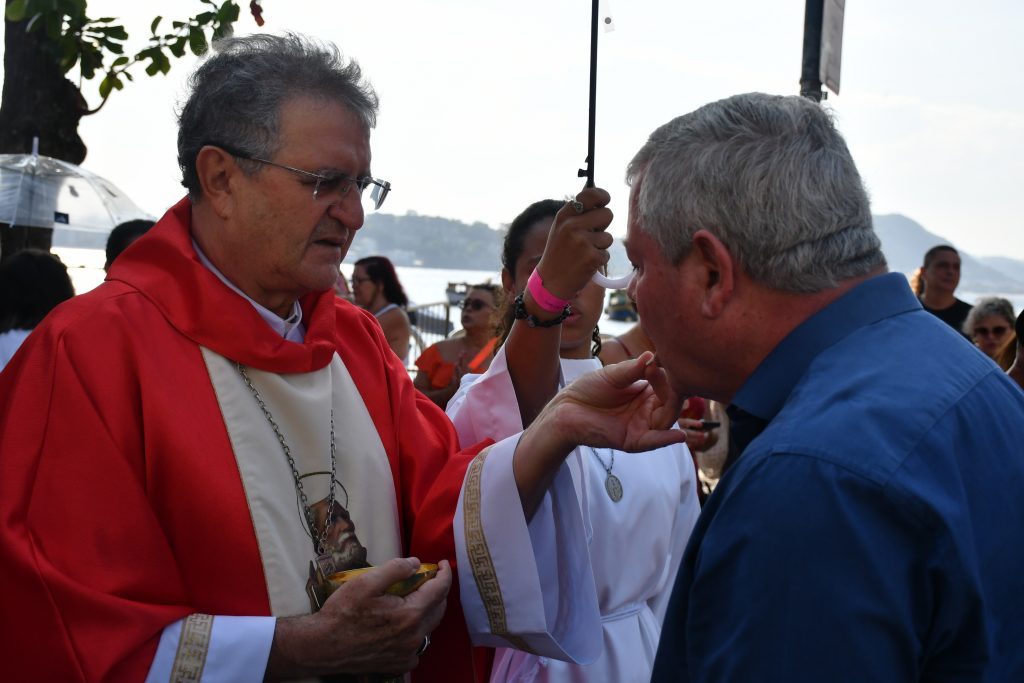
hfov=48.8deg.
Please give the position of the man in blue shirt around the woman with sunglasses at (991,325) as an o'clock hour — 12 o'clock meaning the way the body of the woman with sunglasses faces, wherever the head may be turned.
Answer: The man in blue shirt is roughly at 12 o'clock from the woman with sunglasses.

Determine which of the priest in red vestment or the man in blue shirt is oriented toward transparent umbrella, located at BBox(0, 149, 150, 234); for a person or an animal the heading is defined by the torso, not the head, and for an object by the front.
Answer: the man in blue shirt

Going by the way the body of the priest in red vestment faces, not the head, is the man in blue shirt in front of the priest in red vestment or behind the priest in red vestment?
in front

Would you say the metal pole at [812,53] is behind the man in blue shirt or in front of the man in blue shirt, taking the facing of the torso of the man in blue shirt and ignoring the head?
in front

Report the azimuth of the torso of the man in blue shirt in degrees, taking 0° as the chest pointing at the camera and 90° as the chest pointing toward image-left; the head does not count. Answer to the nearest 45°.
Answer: approximately 135°

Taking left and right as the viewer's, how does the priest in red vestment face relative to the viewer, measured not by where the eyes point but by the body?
facing the viewer and to the right of the viewer

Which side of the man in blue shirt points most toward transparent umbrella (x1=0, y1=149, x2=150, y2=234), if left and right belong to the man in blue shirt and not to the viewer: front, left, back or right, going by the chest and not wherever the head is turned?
front

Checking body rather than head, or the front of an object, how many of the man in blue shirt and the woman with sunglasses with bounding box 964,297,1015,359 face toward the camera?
1

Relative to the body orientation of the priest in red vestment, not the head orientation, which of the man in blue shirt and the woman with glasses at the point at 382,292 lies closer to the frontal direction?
the man in blue shirt

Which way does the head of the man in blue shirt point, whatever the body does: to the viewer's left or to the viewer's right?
to the viewer's left
